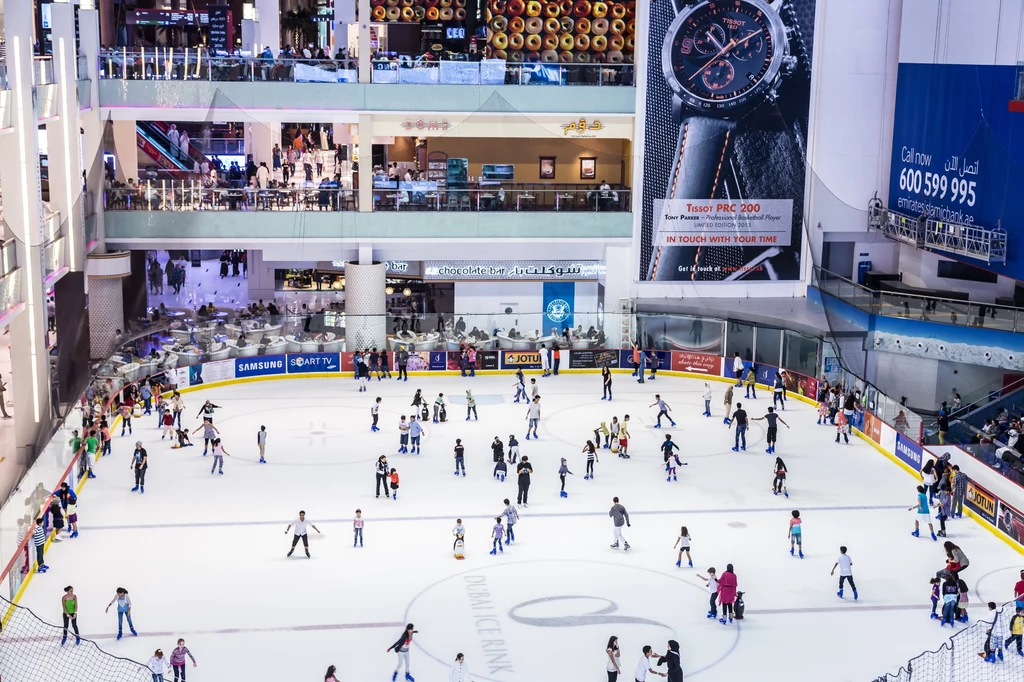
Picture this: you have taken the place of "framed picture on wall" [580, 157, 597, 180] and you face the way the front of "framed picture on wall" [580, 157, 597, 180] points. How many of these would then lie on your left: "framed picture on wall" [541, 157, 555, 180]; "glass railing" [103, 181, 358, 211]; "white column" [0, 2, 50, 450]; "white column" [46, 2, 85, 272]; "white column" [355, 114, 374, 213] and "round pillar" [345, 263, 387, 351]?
0

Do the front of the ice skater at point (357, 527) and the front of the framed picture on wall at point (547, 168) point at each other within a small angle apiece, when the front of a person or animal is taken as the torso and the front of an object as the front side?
no

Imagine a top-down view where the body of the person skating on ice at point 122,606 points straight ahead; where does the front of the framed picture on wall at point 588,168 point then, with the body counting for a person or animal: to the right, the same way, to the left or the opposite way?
the same way

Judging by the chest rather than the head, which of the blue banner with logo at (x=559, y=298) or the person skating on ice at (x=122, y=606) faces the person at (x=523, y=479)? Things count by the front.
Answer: the blue banner with logo

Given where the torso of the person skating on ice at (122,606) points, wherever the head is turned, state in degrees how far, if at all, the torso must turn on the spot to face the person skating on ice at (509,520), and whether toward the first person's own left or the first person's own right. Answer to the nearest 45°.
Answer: approximately 90° to the first person's own left

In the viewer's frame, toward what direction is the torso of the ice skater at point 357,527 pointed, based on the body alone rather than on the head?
toward the camera

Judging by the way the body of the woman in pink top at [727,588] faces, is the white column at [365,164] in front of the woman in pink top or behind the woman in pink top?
in front

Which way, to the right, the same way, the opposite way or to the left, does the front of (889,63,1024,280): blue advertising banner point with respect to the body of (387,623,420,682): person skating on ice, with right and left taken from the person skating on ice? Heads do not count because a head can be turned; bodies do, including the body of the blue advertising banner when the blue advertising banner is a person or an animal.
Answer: to the right

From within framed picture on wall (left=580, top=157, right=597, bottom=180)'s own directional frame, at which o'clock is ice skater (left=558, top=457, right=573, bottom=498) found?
The ice skater is roughly at 12 o'clock from the framed picture on wall.

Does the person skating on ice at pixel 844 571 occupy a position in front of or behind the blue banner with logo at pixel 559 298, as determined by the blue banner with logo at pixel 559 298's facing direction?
in front

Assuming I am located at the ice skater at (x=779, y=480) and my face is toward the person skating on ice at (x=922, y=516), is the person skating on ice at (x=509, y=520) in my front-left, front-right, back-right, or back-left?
back-right

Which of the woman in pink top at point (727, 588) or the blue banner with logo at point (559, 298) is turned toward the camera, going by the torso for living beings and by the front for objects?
the blue banner with logo

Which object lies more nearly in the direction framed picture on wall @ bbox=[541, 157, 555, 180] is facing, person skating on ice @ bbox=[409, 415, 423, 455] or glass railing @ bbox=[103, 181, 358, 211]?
the person skating on ice

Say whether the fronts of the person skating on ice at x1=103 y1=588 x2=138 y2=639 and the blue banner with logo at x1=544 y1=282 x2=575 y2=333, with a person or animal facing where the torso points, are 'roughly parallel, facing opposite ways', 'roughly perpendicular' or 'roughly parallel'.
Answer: roughly parallel

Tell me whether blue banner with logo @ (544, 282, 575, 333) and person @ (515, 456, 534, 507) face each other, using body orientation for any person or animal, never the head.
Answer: no

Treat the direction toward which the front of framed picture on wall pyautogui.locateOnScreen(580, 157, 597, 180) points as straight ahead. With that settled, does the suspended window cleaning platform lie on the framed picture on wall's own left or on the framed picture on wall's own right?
on the framed picture on wall's own left

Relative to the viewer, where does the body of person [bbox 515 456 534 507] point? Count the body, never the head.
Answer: toward the camera

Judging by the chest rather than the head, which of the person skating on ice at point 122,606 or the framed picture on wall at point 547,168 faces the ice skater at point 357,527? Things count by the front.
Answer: the framed picture on wall

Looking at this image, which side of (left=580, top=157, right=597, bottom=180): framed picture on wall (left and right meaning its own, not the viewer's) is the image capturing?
front

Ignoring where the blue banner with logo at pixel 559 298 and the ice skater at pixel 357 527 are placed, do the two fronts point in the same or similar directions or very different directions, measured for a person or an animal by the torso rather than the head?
same or similar directions
